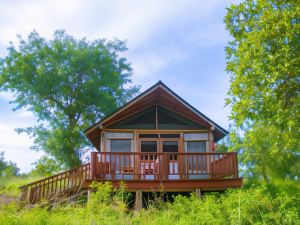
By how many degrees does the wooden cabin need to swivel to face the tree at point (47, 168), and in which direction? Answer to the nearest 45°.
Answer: approximately 135° to its right

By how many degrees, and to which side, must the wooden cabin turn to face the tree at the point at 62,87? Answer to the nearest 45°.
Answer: approximately 135° to its right

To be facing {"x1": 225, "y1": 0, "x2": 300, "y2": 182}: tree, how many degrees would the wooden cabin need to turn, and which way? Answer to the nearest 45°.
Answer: approximately 45° to its left

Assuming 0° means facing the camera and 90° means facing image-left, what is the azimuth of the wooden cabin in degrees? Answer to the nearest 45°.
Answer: approximately 0°
